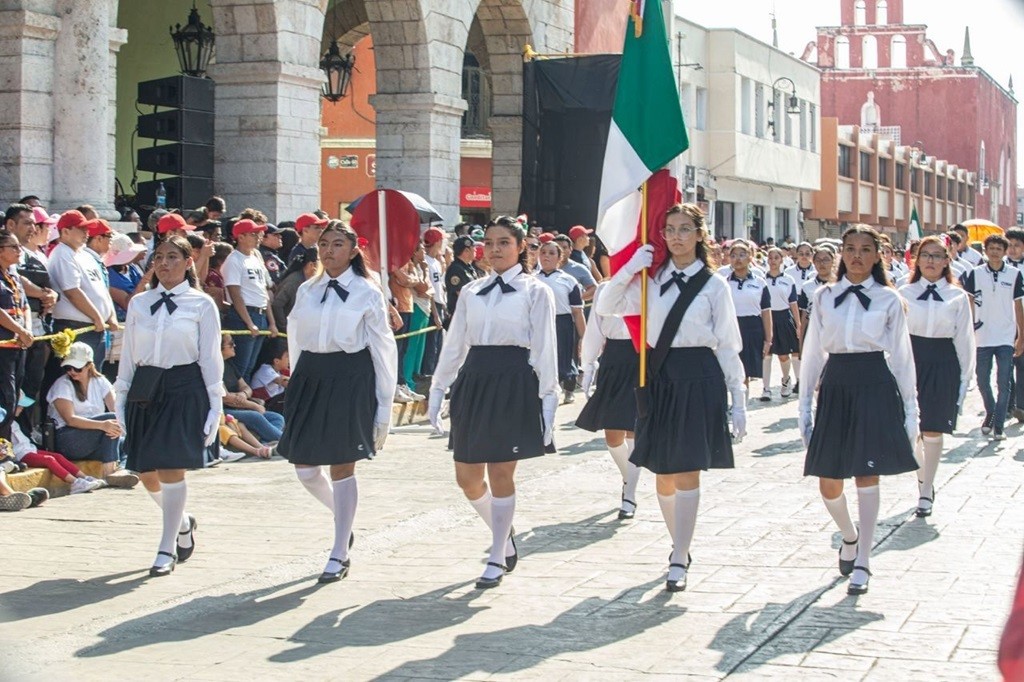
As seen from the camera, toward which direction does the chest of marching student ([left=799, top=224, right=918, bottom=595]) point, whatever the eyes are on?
toward the camera

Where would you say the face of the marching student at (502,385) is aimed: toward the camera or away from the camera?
toward the camera

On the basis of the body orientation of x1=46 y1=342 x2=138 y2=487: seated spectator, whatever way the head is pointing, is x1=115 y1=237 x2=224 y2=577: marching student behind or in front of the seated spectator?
in front

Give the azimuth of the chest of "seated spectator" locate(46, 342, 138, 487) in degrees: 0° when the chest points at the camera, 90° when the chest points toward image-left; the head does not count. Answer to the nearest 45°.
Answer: approximately 315°

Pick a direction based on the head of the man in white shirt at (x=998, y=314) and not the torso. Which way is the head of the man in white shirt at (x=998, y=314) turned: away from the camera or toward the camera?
toward the camera

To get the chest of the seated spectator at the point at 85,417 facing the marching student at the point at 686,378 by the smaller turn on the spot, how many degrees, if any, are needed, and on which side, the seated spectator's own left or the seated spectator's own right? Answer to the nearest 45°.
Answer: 0° — they already face them

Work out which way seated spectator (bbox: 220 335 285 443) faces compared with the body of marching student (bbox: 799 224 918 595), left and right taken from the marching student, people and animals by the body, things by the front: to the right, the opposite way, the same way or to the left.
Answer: to the left

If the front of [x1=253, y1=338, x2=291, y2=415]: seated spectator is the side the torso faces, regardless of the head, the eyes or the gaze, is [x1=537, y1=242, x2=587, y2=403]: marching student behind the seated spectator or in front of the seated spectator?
in front

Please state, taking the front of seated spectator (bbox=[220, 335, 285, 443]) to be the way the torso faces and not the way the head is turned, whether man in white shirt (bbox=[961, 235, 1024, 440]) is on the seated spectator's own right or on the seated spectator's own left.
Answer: on the seated spectator's own left

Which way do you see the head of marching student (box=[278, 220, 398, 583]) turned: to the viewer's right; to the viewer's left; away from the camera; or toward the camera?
toward the camera

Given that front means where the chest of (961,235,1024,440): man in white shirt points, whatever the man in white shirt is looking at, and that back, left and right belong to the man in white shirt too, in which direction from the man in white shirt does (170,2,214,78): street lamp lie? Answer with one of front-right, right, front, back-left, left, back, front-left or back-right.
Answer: right

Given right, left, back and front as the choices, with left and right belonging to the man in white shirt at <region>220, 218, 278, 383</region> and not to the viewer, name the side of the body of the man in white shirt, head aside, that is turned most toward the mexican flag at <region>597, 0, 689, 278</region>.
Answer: front

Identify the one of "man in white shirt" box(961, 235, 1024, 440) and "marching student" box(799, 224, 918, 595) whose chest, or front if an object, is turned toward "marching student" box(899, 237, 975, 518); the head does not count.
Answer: the man in white shirt

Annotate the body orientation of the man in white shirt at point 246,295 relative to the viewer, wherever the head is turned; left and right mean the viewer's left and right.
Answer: facing the viewer and to the right of the viewer

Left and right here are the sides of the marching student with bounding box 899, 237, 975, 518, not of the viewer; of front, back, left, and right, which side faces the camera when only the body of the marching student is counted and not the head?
front

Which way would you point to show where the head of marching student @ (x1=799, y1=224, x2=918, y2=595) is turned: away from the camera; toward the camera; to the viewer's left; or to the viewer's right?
toward the camera

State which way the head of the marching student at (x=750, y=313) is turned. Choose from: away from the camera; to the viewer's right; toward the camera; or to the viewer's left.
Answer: toward the camera

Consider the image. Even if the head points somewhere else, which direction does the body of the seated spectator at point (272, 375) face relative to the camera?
to the viewer's right

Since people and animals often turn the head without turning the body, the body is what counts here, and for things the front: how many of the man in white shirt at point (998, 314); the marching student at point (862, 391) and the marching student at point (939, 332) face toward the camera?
3
